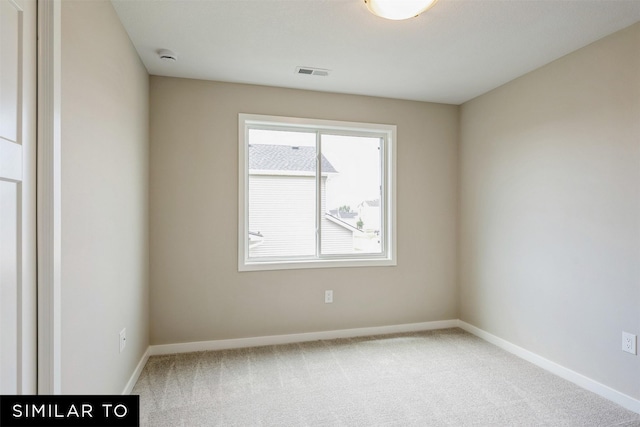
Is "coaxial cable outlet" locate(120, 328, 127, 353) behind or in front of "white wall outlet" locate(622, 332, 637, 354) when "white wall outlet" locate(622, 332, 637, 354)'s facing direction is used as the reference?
in front

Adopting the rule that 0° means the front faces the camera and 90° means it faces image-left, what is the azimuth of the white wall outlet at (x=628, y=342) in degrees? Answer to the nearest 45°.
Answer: approximately 45°

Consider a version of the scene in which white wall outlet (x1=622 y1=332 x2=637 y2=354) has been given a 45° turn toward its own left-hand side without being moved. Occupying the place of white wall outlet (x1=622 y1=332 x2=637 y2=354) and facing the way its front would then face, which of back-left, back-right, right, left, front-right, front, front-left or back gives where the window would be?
right

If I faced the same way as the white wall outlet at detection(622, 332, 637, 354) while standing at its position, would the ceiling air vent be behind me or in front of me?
in front

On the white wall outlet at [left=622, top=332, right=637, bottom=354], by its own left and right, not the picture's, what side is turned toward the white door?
front

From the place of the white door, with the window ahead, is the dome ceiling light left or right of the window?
right
